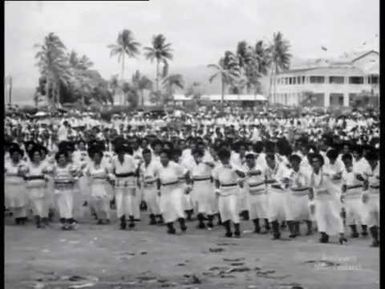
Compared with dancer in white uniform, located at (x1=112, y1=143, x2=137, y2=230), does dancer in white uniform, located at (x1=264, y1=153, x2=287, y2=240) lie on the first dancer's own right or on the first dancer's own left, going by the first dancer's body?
on the first dancer's own left

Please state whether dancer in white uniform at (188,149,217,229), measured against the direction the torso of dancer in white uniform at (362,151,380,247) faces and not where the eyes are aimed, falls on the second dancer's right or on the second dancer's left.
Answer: on the second dancer's right

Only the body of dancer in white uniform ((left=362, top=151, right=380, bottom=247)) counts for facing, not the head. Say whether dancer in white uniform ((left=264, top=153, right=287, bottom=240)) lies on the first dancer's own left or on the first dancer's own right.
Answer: on the first dancer's own right

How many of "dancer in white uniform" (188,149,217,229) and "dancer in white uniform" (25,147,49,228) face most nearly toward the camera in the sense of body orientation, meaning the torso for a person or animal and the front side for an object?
2

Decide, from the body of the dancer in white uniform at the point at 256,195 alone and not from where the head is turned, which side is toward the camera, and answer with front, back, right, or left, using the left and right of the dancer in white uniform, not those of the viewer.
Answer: front

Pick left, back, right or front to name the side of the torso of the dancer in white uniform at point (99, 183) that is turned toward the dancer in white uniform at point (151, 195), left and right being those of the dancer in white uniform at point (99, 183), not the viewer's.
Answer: left

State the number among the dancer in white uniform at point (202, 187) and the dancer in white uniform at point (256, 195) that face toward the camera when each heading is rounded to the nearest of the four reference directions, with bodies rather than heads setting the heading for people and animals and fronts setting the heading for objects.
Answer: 2

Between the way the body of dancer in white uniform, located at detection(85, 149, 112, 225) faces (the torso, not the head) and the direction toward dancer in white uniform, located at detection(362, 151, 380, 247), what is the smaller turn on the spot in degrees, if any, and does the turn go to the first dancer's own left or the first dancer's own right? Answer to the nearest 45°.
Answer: approximately 45° to the first dancer's own left

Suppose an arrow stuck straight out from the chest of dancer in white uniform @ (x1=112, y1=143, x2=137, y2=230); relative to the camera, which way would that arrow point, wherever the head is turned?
toward the camera

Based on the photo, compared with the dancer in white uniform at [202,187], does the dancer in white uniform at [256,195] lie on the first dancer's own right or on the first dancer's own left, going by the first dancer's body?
on the first dancer's own left
